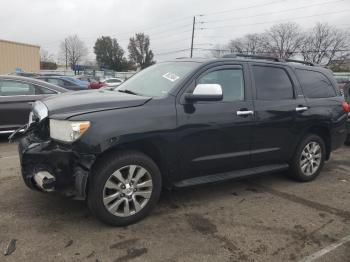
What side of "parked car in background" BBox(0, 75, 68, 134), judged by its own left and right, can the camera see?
left

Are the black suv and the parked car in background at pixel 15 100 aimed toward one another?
no

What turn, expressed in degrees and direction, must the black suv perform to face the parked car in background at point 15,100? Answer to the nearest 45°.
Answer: approximately 90° to its right
